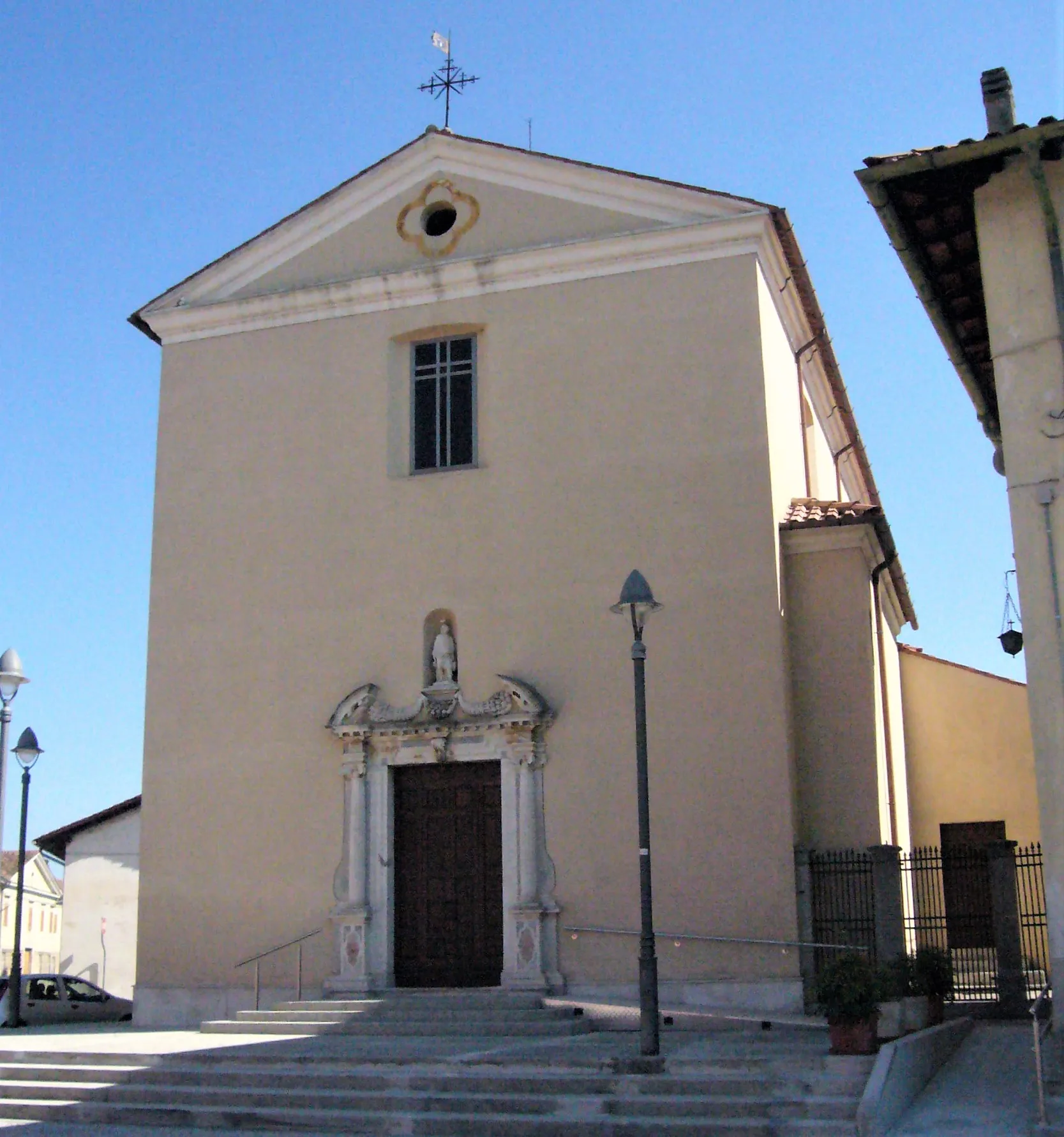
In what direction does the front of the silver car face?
to the viewer's right

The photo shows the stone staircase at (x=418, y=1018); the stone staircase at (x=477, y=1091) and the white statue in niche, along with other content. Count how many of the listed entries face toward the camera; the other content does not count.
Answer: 3

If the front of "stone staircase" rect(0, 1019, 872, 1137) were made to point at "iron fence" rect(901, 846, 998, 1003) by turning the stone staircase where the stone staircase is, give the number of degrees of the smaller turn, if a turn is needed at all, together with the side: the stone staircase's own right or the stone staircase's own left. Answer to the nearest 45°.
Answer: approximately 135° to the stone staircase's own left

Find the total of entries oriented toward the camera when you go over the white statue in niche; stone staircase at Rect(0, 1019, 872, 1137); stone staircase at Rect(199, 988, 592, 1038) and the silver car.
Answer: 3

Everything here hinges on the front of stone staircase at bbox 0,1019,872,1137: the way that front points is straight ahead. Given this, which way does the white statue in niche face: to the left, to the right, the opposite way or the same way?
the same way

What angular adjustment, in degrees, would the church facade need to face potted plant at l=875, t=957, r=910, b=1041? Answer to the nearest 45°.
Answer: approximately 45° to its left

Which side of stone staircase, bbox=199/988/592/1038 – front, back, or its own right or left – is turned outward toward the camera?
front

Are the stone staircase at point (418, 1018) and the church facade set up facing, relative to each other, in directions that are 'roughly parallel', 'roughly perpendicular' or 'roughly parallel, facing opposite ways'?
roughly parallel

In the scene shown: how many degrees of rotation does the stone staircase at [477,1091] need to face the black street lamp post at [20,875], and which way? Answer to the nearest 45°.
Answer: approximately 135° to its right

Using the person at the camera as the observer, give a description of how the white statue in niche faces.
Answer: facing the viewer

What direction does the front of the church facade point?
toward the camera

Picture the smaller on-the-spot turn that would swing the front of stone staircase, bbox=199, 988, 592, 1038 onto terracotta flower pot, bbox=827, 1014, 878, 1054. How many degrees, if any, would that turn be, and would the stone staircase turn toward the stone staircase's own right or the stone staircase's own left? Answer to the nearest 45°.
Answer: approximately 45° to the stone staircase's own left

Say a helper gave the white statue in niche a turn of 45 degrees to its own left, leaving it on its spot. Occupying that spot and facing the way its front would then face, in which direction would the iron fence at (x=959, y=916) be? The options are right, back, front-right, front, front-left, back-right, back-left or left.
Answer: front-left

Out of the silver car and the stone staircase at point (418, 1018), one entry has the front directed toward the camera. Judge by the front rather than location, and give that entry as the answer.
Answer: the stone staircase

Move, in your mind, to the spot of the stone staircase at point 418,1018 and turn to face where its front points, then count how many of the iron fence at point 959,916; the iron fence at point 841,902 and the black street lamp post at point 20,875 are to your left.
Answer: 2
